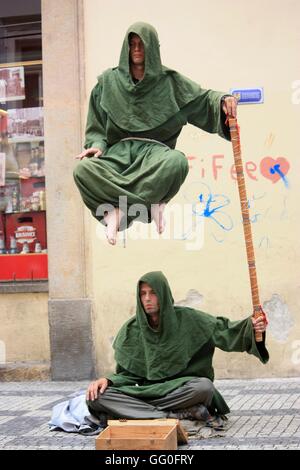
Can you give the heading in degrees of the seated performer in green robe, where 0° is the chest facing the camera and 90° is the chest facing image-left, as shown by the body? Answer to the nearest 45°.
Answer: approximately 45°

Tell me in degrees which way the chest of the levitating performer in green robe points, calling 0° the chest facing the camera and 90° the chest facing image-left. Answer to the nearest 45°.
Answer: approximately 0°

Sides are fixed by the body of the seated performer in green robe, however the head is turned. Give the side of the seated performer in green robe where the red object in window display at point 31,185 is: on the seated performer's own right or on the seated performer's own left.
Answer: on the seated performer's own right

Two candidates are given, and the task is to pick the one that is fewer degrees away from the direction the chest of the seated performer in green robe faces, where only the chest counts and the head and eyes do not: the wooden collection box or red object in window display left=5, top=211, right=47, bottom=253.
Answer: the wooden collection box

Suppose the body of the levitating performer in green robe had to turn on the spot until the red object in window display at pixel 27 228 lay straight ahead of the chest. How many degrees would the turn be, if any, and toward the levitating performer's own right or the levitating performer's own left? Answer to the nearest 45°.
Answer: approximately 180°

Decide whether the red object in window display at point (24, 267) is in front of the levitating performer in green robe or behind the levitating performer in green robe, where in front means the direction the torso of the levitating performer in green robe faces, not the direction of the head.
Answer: behind

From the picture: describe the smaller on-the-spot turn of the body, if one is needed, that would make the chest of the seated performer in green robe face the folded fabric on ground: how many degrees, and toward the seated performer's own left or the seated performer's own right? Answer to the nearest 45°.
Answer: approximately 45° to the seated performer's own right
